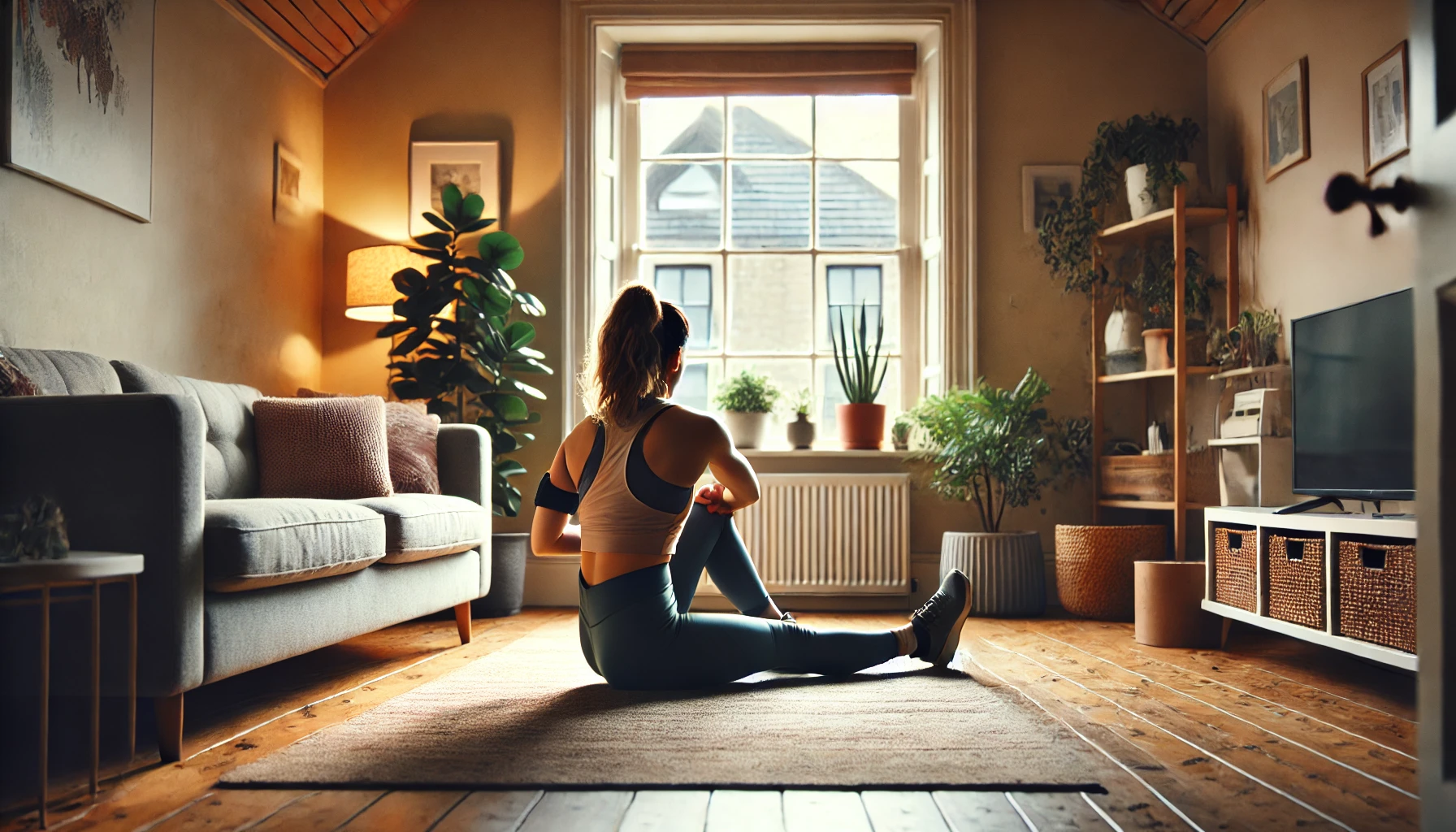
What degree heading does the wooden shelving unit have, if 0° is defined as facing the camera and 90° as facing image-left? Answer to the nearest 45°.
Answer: approximately 45°

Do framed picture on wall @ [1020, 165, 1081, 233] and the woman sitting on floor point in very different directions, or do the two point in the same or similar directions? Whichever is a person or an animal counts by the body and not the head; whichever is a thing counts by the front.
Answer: very different directions

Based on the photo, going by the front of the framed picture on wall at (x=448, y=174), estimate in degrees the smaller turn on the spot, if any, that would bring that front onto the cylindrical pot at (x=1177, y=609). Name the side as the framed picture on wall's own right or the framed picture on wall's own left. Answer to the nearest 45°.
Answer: approximately 45° to the framed picture on wall's own left

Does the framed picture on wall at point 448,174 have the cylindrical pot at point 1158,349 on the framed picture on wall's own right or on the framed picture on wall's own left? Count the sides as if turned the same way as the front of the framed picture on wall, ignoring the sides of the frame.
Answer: on the framed picture on wall's own left

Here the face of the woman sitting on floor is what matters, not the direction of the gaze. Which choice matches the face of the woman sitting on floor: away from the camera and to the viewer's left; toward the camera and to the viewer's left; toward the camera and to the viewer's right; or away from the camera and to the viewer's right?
away from the camera and to the viewer's right

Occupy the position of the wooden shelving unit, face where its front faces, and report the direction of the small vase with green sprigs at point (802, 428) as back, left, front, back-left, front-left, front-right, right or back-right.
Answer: front-right

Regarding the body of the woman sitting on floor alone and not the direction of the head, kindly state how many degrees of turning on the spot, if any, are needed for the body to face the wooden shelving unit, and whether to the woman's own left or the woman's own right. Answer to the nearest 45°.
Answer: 0° — they already face it
